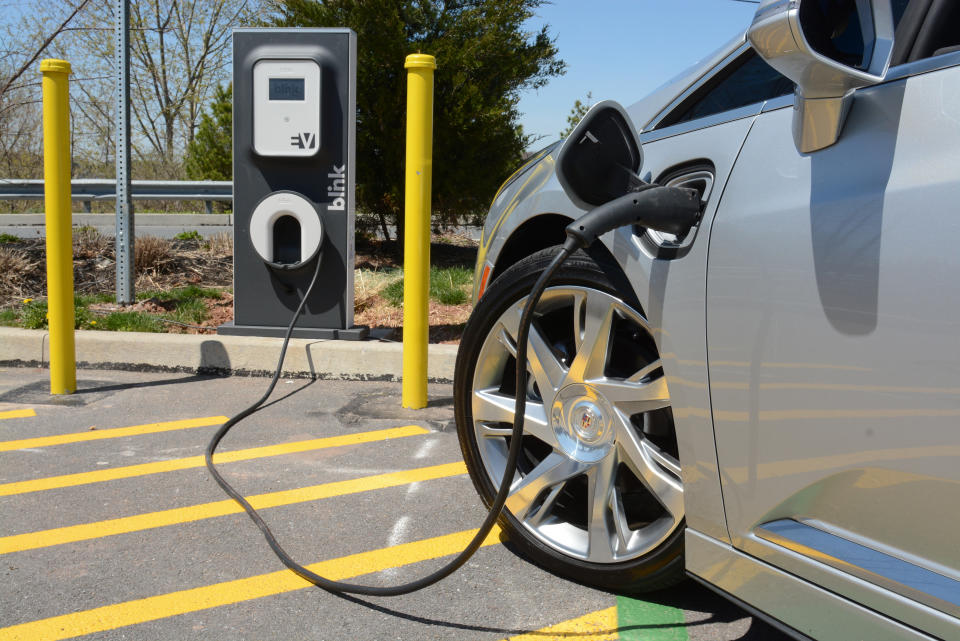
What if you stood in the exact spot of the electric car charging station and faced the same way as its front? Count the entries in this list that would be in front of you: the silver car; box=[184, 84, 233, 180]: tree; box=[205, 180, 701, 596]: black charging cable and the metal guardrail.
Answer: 2

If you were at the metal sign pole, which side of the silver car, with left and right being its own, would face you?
front

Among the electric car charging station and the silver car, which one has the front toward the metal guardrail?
the silver car

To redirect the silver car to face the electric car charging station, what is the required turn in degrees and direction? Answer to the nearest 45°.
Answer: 0° — it already faces it

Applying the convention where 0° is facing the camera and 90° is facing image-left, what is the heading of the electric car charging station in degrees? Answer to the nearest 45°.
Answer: approximately 0°

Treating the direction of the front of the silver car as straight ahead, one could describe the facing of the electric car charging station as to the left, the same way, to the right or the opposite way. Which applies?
the opposite way

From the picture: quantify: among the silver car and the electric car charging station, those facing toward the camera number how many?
1

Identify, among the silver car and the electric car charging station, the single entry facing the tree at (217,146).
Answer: the silver car

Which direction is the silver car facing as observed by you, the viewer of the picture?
facing away from the viewer and to the left of the viewer
